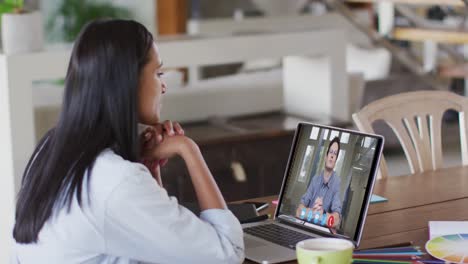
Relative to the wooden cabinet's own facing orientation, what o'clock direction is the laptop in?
The laptop is roughly at 12 o'clock from the wooden cabinet.

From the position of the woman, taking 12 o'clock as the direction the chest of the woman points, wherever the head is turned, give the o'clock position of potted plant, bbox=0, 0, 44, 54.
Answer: The potted plant is roughly at 10 o'clock from the woman.

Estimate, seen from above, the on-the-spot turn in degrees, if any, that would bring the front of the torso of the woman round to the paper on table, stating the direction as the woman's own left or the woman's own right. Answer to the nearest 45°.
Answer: approximately 45° to the woman's own right

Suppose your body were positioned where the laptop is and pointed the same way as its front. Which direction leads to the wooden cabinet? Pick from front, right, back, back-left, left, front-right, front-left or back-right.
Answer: back-right

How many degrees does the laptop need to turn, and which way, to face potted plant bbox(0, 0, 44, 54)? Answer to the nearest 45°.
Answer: approximately 90° to its right

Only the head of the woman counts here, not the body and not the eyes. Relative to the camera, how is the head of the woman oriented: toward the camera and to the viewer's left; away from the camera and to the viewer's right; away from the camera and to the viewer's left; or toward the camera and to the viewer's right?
away from the camera and to the viewer's right

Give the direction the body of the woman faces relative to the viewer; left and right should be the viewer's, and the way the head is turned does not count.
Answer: facing away from the viewer and to the right of the viewer

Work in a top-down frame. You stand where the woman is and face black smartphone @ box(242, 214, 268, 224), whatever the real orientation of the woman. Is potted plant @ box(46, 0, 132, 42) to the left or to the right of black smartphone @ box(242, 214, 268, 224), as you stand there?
left

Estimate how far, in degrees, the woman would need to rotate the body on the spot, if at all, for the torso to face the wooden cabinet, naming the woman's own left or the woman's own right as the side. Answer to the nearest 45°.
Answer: approximately 45° to the woman's own left
